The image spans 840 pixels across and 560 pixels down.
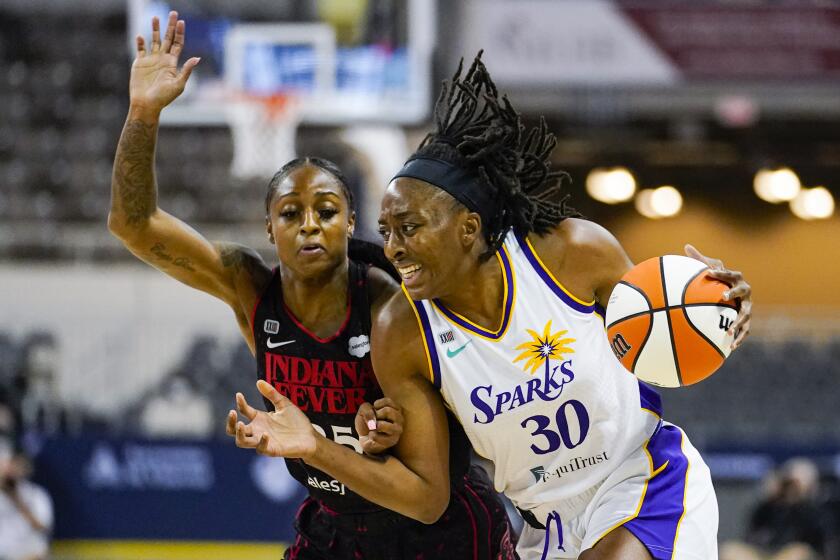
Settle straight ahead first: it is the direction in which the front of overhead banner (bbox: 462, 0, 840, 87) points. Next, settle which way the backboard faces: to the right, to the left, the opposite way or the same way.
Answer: the same way

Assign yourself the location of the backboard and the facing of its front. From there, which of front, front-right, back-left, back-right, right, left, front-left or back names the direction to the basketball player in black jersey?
front

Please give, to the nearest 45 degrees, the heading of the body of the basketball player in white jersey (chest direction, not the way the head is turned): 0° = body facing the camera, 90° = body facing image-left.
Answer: approximately 45°

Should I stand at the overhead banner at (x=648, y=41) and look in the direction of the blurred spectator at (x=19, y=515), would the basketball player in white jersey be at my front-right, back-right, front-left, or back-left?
front-left

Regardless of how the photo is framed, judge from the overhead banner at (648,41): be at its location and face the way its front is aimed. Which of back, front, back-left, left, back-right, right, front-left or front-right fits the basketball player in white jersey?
front

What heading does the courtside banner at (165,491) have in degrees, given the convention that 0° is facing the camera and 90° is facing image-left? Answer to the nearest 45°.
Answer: approximately 0°

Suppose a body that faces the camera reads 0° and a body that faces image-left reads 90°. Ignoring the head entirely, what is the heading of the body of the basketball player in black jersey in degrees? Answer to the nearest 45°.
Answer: approximately 0°

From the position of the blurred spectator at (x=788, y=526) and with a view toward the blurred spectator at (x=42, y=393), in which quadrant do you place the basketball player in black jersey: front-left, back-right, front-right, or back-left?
front-left

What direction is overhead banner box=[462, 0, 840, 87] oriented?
toward the camera

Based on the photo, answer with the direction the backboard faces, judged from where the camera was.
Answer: facing the viewer

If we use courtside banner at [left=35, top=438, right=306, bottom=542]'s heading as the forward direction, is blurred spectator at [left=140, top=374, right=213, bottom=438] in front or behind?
behind

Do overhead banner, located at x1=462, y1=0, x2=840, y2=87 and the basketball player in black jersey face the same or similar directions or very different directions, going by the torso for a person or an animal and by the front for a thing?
same or similar directions

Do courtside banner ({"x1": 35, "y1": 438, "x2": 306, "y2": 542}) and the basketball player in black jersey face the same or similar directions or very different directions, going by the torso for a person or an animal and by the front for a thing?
same or similar directions

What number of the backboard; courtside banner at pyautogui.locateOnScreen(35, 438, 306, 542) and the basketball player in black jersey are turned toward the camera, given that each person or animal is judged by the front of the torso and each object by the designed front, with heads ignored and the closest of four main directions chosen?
3

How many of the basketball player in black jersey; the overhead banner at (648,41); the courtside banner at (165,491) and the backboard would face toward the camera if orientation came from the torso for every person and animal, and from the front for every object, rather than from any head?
4

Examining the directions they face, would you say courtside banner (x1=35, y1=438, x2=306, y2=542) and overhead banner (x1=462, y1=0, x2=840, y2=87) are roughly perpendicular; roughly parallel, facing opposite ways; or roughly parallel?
roughly parallel
